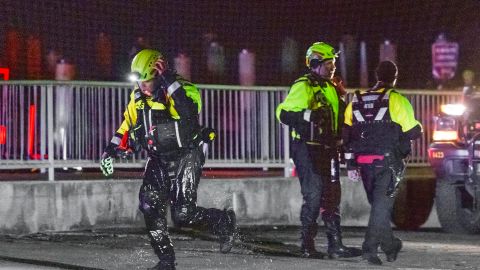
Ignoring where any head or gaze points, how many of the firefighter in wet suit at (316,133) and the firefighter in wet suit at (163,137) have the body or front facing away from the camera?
0

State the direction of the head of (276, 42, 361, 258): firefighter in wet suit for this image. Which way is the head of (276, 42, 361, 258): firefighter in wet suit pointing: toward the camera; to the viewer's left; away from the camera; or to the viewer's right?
to the viewer's right

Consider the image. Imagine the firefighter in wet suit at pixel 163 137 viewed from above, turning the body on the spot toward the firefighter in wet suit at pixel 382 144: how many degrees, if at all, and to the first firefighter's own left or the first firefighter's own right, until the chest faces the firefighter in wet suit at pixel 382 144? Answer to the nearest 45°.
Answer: approximately 135° to the first firefighter's own left

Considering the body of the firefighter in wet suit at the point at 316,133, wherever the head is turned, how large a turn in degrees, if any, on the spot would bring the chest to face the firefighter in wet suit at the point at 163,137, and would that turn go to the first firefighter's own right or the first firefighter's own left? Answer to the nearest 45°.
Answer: approximately 90° to the first firefighter's own right

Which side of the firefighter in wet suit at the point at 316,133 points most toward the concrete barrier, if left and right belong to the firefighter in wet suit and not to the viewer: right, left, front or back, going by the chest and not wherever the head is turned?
back

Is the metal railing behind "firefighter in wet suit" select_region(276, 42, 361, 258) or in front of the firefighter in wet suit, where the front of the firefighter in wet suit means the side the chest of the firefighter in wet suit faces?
behind

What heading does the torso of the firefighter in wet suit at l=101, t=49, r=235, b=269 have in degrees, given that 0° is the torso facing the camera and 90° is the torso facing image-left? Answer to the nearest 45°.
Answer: approximately 45°

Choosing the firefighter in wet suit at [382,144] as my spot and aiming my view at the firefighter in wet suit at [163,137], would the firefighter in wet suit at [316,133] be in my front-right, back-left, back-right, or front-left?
front-right
